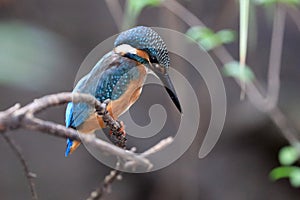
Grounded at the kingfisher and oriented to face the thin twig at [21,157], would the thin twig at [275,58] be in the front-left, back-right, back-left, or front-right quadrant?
back-right

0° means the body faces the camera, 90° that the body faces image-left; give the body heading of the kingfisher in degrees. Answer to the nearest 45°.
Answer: approximately 270°
